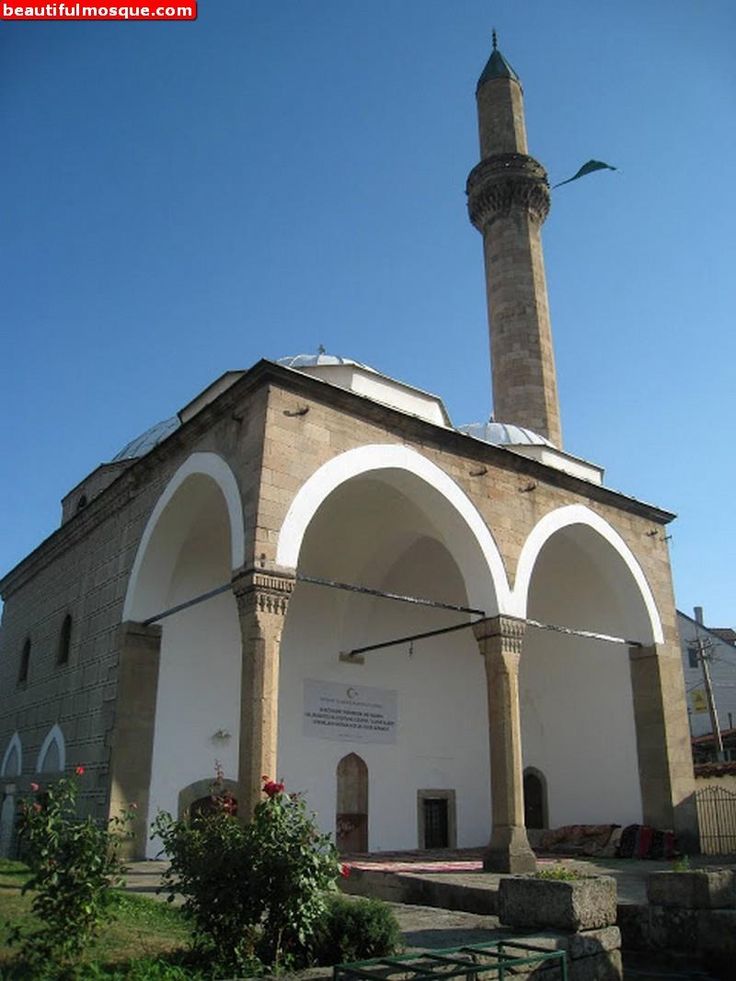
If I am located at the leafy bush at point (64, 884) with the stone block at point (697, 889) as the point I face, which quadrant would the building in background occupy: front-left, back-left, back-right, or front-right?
front-left

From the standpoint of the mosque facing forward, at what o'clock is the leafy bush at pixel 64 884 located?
The leafy bush is roughly at 2 o'clock from the mosque.

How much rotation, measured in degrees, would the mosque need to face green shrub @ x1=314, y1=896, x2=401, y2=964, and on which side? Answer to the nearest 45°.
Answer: approximately 45° to its right

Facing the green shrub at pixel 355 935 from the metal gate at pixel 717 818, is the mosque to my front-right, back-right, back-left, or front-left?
front-right

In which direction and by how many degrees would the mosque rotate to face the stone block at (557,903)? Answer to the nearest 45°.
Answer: approximately 45° to its right

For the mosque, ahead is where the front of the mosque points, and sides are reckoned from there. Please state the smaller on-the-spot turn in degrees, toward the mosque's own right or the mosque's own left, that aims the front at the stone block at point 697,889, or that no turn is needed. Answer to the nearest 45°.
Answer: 0° — it already faces it

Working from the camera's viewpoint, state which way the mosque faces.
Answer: facing the viewer and to the right of the viewer

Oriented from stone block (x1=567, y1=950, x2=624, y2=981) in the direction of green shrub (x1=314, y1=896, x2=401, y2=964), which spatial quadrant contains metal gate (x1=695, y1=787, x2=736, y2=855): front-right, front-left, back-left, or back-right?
back-right

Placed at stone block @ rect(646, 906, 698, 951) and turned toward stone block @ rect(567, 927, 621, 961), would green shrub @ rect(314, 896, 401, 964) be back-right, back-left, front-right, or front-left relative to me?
front-right

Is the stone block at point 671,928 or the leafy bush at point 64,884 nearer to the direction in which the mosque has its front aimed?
the stone block

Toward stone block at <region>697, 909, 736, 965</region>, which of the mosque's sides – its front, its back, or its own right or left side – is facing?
front

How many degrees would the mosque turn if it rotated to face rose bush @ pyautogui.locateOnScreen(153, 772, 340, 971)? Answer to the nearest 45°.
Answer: approximately 45° to its right

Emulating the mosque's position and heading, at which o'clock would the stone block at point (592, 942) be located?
The stone block is roughly at 1 o'clock from the mosque.
